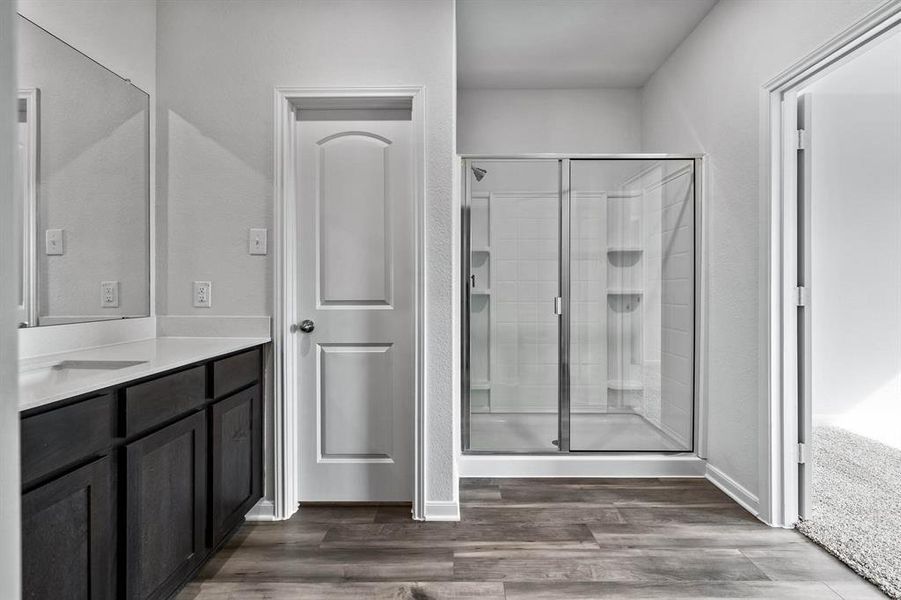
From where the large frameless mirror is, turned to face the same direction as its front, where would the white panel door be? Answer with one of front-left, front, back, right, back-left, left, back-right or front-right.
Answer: front-left

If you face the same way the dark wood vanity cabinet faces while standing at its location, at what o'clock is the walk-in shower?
The walk-in shower is roughly at 10 o'clock from the dark wood vanity cabinet.

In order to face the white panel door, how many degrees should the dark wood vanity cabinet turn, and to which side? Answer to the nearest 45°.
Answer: approximately 90° to its left

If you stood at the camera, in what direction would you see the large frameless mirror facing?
facing the viewer and to the right of the viewer

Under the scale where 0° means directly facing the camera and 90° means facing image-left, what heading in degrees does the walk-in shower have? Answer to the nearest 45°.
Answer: approximately 0°

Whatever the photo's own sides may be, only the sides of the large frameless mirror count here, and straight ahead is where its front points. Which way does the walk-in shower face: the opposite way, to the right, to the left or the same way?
to the right

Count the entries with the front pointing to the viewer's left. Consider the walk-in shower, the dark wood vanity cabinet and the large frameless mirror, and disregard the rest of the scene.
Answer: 0

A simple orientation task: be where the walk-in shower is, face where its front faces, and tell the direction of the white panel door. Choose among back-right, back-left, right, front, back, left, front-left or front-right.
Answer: front-right

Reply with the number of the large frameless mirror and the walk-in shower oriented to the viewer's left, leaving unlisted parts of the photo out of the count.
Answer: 0

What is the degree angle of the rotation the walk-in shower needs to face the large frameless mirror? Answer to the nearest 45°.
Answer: approximately 45° to its right

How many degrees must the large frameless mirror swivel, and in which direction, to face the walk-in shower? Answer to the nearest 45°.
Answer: approximately 45° to its left

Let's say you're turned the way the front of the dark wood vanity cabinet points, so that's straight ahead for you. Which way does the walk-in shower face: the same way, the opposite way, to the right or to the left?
to the right

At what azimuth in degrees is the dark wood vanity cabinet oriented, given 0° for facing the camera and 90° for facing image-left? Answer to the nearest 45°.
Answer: approximately 315°
